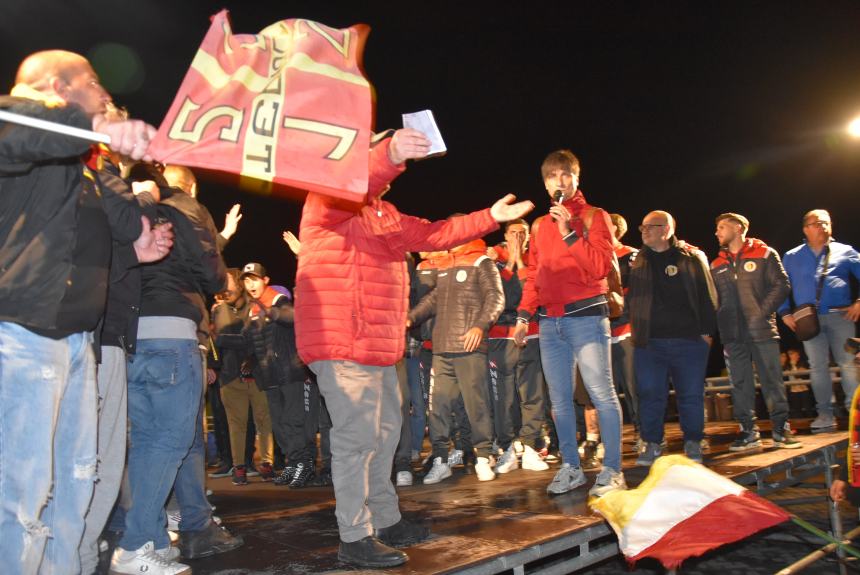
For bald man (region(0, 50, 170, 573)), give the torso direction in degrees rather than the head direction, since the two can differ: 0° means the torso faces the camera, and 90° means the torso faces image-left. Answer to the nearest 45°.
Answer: approximately 270°

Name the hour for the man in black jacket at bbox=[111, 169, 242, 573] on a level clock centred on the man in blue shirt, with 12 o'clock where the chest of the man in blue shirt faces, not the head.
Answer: The man in black jacket is roughly at 1 o'clock from the man in blue shirt.

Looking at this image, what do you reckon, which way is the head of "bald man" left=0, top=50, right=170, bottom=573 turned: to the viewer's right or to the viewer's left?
to the viewer's right
